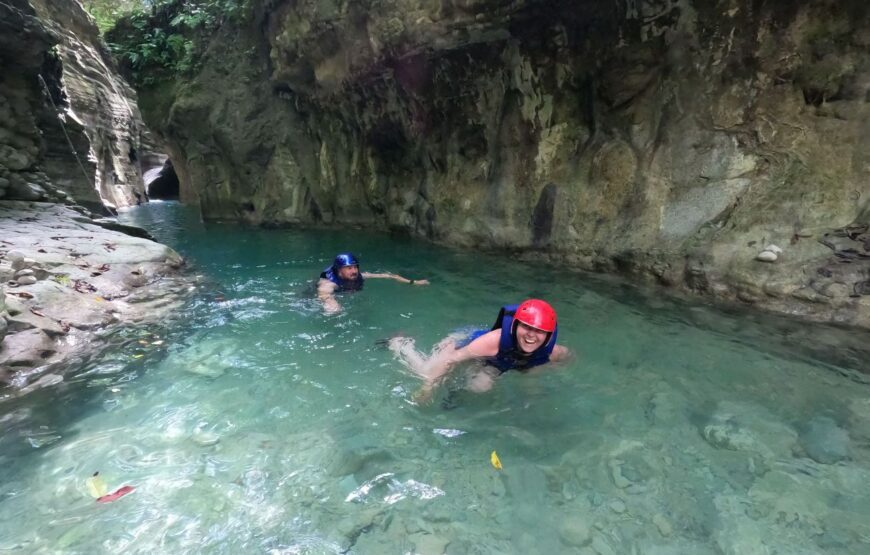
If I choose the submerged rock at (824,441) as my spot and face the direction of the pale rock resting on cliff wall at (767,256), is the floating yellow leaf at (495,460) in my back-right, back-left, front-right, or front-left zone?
back-left

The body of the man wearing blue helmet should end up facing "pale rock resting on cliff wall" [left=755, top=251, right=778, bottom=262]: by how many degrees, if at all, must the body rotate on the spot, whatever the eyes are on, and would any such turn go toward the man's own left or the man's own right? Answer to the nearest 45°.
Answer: approximately 45° to the man's own left

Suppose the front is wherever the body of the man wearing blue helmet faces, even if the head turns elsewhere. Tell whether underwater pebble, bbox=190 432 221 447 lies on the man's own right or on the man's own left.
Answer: on the man's own right

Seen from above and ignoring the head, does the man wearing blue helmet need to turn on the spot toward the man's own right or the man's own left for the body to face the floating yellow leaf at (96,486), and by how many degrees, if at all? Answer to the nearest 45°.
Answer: approximately 45° to the man's own right

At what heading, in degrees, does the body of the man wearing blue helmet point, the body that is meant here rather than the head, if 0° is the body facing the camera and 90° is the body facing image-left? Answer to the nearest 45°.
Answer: approximately 315°

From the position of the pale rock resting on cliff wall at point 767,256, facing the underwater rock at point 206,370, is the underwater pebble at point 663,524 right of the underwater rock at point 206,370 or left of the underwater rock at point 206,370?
left

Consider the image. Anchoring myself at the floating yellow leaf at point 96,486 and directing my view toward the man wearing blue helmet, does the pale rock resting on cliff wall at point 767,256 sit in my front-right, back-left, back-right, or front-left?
front-right

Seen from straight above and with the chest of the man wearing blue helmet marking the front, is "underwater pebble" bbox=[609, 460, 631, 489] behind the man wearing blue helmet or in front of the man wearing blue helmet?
in front

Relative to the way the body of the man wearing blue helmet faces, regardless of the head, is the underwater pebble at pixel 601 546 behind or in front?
in front

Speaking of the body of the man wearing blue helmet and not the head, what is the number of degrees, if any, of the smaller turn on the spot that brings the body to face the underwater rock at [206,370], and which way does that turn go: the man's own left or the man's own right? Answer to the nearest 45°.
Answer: approximately 90° to the man's own right

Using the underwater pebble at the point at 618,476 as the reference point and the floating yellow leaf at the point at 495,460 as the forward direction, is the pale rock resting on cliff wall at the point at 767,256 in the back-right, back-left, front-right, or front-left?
back-right

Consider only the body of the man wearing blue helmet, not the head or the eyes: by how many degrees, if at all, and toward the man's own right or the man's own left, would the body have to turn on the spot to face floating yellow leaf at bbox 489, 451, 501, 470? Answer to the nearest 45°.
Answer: approximately 45° to the man's own right

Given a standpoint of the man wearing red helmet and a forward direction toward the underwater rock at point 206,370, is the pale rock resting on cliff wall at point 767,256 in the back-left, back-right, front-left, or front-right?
back-right
